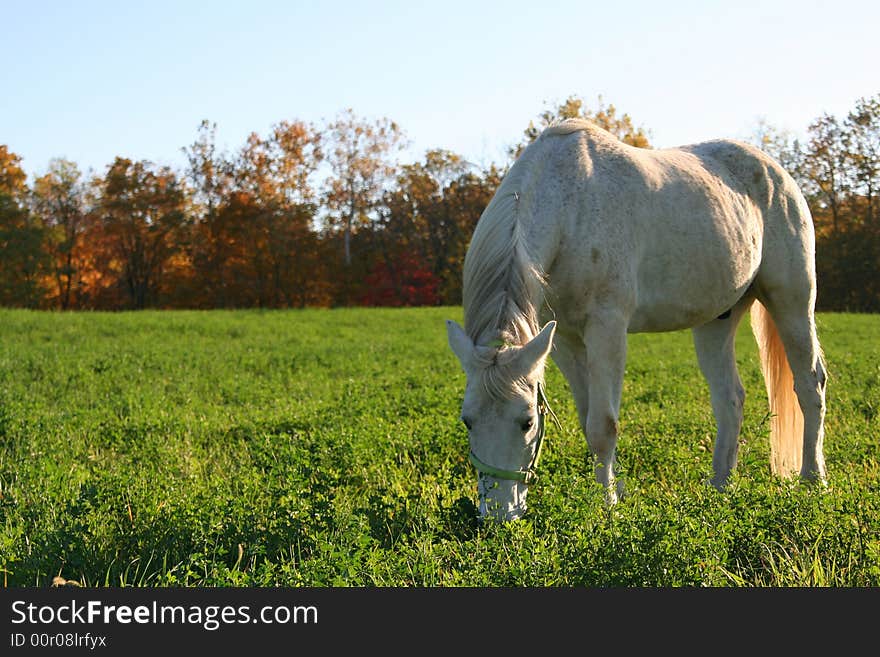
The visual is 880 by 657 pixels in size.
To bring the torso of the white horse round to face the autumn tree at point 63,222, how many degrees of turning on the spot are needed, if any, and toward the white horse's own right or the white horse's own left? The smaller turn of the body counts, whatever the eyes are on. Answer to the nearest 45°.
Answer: approximately 90° to the white horse's own right

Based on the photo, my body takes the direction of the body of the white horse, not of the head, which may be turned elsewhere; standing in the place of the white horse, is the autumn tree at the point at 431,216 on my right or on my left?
on my right

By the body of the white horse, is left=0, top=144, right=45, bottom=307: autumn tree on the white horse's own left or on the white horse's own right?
on the white horse's own right

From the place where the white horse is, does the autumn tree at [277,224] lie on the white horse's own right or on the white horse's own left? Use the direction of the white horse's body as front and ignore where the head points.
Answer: on the white horse's own right

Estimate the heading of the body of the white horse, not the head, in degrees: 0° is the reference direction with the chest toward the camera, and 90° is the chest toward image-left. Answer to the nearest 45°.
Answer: approximately 45°
